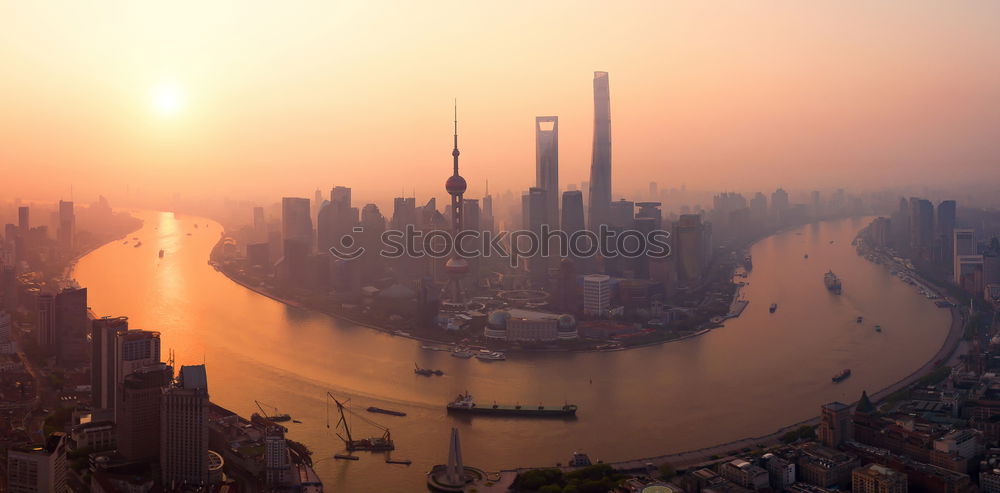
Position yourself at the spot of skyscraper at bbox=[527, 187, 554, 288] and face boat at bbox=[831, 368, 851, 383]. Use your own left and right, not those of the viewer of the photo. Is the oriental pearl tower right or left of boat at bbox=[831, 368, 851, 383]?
right

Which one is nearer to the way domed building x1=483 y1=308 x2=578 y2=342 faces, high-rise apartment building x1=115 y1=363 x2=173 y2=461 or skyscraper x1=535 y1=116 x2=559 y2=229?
the high-rise apartment building

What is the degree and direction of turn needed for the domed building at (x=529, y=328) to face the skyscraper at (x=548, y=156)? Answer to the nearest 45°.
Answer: approximately 180°

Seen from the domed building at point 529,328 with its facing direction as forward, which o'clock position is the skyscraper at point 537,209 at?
The skyscraper is roughly at 6 o'clock from the domed building.

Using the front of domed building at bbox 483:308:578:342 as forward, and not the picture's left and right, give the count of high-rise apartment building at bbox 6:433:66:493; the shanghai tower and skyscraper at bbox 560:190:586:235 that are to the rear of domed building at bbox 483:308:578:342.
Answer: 2

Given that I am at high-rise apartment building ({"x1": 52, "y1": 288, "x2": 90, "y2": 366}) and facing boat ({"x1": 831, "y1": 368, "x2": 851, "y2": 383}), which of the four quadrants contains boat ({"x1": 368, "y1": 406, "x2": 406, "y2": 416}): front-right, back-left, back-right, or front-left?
front-right

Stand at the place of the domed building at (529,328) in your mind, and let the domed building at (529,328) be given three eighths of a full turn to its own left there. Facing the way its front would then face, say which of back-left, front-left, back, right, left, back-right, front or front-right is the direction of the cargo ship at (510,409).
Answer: back-right

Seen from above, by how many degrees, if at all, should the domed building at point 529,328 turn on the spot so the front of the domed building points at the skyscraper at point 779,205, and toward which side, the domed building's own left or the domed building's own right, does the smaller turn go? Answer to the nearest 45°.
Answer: approximately 135° to the domed building's own left

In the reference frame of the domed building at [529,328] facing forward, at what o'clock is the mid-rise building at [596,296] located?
The mid-rise building is roughly at 7 o'clock from the domed building.

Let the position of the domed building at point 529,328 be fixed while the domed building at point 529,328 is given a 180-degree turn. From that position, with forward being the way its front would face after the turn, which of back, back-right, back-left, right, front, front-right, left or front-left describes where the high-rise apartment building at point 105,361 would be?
back-left

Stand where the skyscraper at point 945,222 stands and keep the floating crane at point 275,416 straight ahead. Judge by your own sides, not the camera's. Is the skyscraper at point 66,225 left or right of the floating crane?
right

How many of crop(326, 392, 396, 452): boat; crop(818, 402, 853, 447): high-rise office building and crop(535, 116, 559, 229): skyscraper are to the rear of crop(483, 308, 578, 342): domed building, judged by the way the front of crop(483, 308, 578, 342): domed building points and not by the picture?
1

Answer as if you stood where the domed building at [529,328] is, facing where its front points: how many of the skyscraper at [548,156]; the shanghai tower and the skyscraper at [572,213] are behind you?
3

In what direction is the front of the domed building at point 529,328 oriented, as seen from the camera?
facing the viewer

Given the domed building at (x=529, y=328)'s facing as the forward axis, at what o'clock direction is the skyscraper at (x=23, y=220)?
The skyscraper is roughly at 4 o'clock from the domed building.

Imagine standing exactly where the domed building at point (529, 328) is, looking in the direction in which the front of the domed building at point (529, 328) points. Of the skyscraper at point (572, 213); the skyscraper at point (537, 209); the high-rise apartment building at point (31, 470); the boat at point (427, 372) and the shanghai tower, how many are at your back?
3

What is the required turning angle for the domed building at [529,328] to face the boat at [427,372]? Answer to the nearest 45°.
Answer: approximately 45° to its right

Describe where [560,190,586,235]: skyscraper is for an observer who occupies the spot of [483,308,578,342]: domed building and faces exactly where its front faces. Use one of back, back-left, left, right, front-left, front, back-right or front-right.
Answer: back

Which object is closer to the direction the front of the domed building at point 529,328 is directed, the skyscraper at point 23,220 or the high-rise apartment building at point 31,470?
the high-rise apartment building

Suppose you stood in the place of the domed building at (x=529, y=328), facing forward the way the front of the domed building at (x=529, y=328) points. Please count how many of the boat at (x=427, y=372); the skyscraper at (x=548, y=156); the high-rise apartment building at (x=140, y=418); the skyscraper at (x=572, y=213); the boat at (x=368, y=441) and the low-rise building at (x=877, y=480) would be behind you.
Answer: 2
